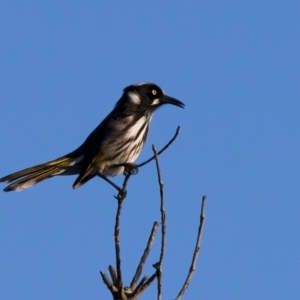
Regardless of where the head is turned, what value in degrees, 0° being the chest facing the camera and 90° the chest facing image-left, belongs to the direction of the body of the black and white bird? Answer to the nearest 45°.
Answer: approximately 270°
